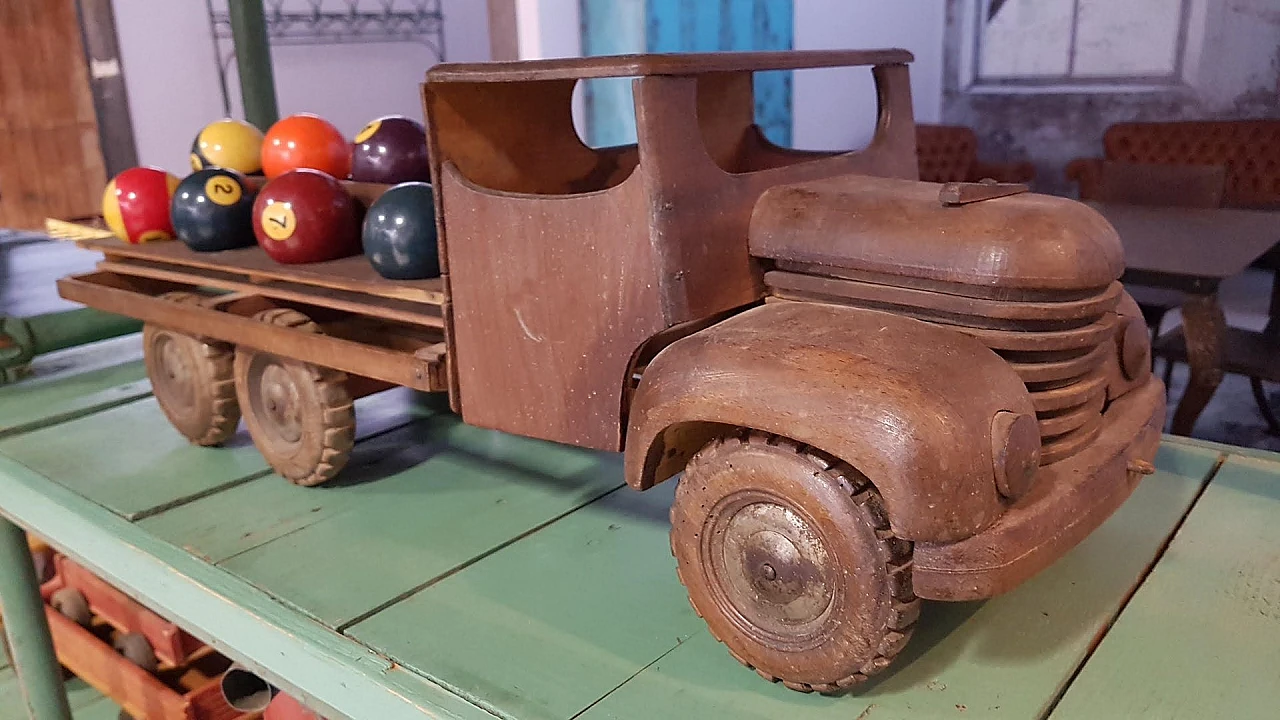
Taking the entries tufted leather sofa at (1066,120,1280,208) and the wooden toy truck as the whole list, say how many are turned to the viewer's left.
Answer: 0

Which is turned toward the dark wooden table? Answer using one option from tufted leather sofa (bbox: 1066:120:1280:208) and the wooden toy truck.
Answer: the tufted leather sofa

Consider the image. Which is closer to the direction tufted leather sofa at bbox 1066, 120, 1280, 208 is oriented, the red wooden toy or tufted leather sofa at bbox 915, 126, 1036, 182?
the red wooden toy

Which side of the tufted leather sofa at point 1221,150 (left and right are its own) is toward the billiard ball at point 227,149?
front

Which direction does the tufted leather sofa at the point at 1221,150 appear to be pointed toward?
toward the camera

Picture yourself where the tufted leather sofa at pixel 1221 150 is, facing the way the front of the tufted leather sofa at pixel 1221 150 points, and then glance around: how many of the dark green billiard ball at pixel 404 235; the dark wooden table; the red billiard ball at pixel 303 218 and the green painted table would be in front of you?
4

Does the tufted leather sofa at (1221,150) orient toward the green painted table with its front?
yes

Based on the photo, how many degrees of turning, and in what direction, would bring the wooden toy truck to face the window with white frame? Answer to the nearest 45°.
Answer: approximately 90° to its left

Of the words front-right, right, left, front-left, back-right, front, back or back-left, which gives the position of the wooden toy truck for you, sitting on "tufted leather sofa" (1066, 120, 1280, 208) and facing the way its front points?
front

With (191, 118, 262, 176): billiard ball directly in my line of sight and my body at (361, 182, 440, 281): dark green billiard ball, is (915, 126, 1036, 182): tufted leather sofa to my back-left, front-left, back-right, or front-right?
front-right

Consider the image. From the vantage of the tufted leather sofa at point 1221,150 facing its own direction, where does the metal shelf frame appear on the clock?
The metal shelf frame is roughly at 2 o'clock from the tufted leather sofa.

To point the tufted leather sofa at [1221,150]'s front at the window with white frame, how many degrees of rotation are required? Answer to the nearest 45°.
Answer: approximately 135° to its right

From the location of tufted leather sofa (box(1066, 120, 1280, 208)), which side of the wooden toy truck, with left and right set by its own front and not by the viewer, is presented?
left

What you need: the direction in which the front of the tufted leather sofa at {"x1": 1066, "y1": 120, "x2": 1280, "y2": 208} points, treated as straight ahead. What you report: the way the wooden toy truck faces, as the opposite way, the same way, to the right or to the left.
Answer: to the left

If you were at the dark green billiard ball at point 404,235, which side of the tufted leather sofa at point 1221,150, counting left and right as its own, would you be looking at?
front
